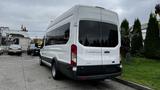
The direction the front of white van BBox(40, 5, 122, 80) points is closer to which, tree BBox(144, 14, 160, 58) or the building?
the building

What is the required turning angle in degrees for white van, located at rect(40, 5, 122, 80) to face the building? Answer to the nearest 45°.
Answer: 0° — it already faces it

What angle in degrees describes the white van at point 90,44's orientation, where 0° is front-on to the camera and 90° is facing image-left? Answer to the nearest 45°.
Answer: approximately 135°

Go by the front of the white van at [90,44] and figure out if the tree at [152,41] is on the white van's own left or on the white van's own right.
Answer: on the white van's own right
